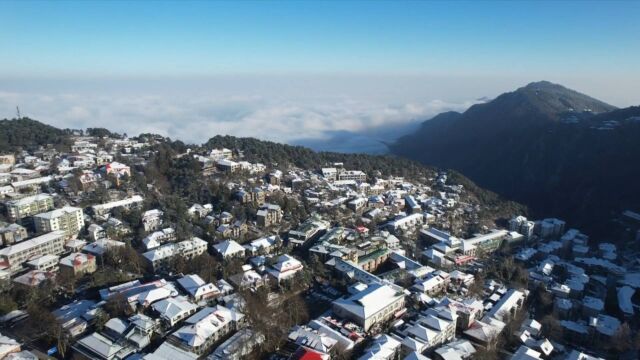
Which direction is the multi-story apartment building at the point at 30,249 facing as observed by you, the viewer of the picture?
facing the viewer and to the right of the viewer

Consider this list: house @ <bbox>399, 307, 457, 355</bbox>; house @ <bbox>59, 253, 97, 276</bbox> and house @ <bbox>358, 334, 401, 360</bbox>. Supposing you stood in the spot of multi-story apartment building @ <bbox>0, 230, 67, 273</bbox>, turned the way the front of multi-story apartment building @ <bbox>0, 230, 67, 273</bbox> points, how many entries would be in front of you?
3

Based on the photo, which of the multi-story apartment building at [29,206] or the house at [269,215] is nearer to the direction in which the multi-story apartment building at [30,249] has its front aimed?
the house

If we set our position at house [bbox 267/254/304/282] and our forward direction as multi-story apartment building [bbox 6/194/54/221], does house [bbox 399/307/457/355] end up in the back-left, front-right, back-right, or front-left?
back-left

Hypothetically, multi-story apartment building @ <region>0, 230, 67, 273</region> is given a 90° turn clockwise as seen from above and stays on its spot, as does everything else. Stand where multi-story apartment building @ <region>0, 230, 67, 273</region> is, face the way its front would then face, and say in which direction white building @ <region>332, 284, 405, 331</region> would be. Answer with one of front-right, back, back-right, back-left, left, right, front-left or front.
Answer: left

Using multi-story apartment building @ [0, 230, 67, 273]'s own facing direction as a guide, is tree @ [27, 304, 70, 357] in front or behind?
in front

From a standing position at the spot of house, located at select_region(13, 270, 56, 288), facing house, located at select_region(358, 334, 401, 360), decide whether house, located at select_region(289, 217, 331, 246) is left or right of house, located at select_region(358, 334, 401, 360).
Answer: left

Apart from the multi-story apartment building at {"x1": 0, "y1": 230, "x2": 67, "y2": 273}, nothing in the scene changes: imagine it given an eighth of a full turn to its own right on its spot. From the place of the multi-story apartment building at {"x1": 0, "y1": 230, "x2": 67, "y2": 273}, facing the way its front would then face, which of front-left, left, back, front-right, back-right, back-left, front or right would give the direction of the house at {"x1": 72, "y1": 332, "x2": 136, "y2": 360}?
front

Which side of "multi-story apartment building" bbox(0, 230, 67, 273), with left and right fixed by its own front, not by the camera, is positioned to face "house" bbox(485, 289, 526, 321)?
front

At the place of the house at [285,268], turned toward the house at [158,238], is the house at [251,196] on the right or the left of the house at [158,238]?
right

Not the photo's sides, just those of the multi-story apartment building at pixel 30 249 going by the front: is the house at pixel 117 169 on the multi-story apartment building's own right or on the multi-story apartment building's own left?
on the multi-story apartment building's own left

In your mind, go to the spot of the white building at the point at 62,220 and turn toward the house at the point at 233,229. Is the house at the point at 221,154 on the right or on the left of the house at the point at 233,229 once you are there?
left

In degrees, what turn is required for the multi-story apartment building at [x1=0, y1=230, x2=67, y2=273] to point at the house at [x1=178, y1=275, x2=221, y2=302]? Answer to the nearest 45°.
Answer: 0° — it already faces it

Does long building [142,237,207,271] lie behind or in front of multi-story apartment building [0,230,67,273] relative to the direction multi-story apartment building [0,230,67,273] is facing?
in front
